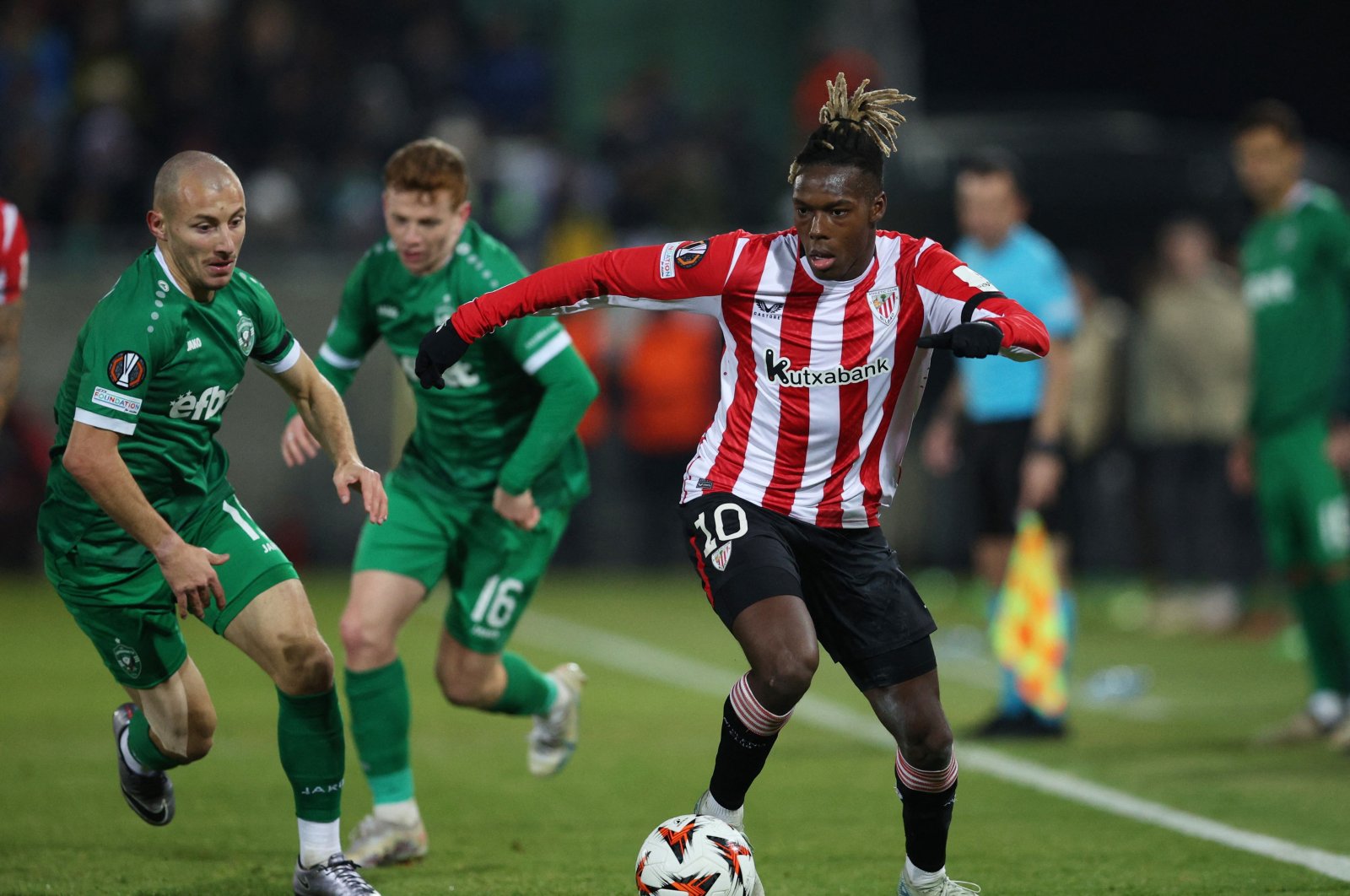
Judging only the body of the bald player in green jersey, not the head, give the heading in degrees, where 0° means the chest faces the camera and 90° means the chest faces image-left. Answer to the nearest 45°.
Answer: approximately 315°

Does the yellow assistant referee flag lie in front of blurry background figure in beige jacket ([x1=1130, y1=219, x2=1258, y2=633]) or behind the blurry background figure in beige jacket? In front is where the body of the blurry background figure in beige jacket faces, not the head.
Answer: in front

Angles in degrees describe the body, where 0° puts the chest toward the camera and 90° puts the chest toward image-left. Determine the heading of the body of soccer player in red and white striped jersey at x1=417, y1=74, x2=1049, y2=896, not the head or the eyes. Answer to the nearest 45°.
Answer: approximately 0°

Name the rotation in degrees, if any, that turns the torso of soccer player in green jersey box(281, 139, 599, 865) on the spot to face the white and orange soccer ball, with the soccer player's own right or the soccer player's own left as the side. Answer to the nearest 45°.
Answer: approximately 45° to the soccer player's own left

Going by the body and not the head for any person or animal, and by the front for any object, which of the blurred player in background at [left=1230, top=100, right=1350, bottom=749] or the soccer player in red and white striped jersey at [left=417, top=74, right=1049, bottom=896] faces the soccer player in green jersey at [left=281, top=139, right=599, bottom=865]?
the blurred player in background

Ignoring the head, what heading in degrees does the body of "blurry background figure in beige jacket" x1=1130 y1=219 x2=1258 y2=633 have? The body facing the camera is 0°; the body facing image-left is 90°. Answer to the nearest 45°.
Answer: approximately 0°

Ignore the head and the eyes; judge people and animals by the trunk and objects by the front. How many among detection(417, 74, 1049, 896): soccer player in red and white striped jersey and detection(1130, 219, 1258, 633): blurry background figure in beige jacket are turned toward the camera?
2

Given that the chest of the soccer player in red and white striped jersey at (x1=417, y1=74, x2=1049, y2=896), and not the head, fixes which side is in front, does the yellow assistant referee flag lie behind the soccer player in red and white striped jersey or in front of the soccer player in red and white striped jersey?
behind

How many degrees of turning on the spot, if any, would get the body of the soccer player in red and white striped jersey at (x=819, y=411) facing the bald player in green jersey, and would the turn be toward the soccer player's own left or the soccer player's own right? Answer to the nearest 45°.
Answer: approximately 90° to the soccer player's own right

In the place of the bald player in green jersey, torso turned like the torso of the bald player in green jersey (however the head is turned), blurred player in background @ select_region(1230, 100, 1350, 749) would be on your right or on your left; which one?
on your left

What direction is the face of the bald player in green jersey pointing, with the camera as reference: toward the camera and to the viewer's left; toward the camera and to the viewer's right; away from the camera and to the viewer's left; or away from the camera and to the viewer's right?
toward the camera and to the viewer's right

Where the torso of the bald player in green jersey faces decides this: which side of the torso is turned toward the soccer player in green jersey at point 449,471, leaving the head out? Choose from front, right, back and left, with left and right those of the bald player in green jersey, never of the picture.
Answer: left
